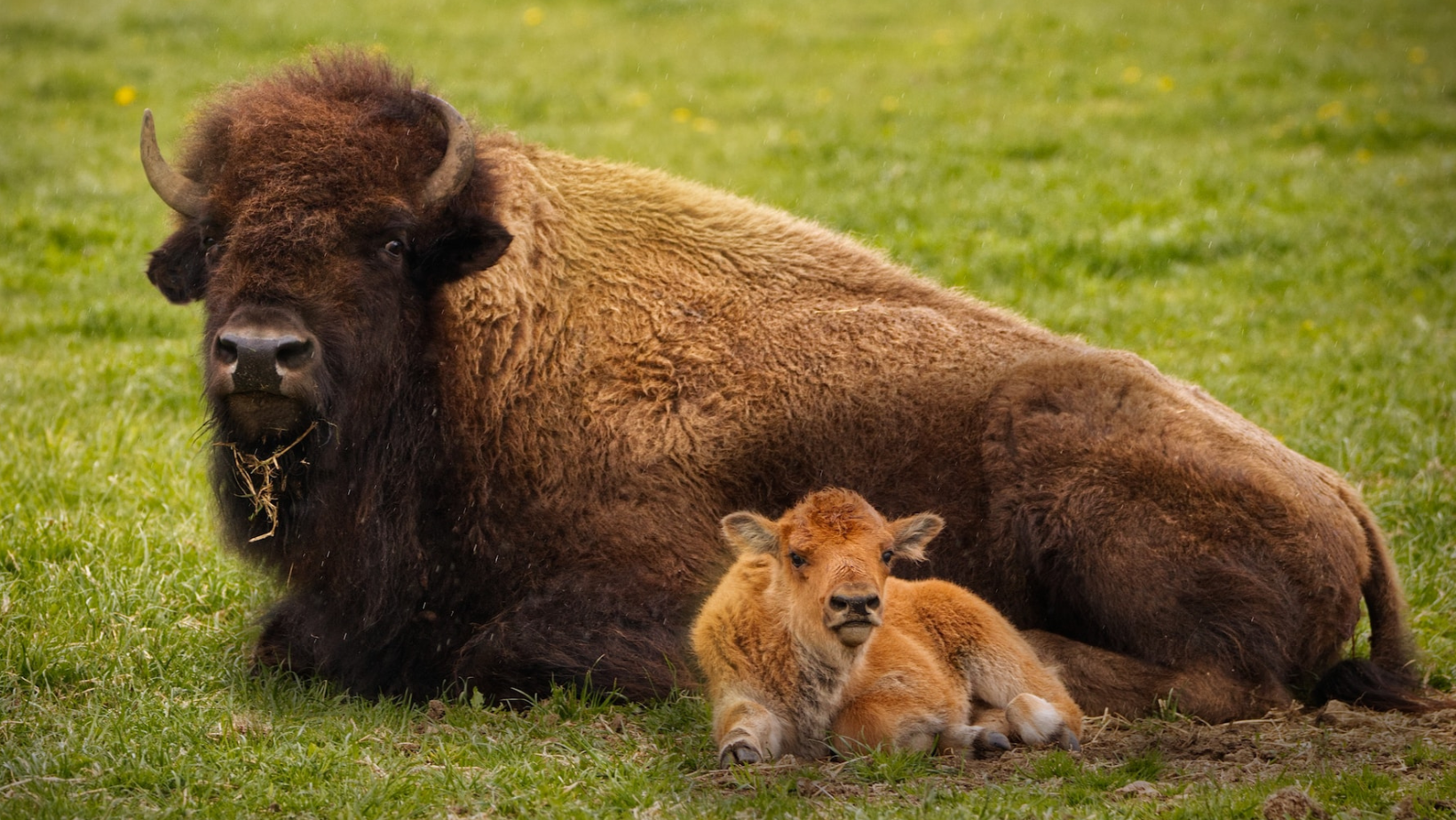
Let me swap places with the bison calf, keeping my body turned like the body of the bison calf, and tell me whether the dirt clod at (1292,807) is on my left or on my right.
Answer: on my left

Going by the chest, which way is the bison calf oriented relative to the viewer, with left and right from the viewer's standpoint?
facing the viewer and to the left of the viewer
